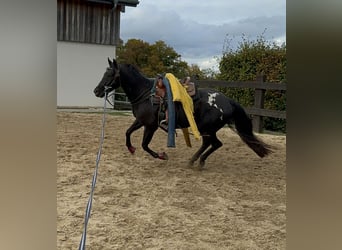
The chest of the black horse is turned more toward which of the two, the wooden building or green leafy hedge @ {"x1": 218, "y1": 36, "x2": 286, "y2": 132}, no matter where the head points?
the wooden building

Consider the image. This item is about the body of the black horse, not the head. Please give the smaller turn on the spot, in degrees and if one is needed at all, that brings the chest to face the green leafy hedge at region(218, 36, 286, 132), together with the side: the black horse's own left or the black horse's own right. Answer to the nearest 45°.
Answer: approximately 90° to the black horse's own right

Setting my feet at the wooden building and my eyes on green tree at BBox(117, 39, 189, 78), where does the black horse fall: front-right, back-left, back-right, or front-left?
back-right

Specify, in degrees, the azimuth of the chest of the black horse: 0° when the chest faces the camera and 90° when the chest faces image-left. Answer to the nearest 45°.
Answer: approximately 90°

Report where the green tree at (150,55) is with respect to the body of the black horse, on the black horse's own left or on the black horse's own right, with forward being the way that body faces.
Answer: on the black horse's own right

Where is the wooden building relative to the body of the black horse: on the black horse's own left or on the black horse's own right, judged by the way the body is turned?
on the black horse's own right
